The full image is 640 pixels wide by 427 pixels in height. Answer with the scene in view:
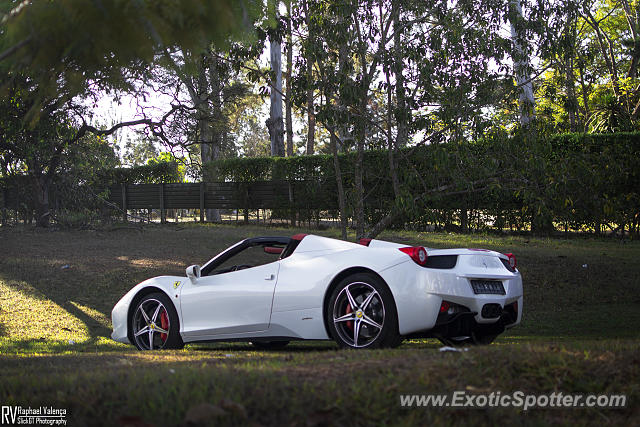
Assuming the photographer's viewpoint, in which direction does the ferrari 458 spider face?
facing away from the viewer and to the left of the viewer

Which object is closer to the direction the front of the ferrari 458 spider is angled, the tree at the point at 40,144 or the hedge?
the tree

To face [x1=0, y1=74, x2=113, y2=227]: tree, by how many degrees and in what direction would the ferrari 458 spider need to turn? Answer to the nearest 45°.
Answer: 0° — it already faces it

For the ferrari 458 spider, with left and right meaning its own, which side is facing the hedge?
right
